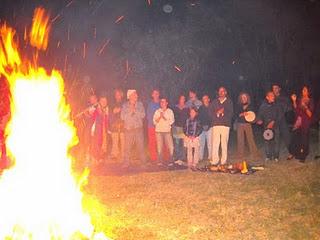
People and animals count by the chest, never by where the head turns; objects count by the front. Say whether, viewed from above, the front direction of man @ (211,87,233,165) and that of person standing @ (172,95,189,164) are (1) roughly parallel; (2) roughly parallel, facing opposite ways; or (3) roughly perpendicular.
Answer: roughly parallel

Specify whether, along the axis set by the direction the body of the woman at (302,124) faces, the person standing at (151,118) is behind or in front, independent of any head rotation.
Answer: in front

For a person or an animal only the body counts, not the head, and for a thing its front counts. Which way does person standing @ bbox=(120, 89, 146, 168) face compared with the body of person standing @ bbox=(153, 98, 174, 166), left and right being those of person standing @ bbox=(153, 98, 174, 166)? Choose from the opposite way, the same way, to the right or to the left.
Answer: the same way

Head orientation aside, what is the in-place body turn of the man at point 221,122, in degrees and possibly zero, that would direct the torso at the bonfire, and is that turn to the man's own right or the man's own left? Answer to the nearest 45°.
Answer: approximately 45° to the man's own right

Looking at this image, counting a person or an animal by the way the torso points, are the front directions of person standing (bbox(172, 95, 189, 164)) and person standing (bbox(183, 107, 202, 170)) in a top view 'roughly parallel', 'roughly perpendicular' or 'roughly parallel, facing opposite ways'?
roughly parallel

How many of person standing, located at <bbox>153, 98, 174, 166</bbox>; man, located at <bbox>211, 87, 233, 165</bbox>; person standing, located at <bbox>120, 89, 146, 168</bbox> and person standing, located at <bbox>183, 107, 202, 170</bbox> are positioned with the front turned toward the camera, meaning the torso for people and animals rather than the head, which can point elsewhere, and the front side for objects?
4

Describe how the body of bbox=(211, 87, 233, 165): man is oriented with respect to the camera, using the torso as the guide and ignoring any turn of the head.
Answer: toward the camera

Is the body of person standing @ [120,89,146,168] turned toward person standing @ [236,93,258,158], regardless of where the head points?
no

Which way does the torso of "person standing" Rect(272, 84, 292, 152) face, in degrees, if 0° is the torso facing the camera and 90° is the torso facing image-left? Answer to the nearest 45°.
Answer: approximately 45°

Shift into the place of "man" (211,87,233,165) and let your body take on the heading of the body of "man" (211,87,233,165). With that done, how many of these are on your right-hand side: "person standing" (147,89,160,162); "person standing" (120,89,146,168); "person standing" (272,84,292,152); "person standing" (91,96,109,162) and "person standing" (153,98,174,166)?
4

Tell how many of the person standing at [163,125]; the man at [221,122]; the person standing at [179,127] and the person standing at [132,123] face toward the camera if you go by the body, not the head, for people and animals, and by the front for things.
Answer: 4

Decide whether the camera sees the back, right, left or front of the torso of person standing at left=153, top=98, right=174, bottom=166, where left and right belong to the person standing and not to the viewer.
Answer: front

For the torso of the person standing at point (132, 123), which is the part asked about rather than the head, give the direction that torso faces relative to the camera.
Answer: toward the camera

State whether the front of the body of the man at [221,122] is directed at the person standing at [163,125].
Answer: no

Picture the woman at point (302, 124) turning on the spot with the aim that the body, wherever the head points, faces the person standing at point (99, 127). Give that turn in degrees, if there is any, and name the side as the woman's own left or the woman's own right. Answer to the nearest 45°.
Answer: approximately 45° to the woman's own right
